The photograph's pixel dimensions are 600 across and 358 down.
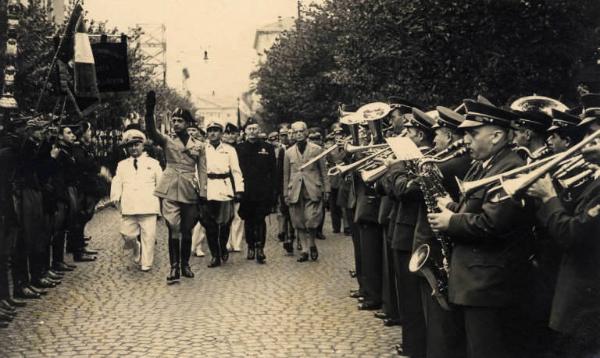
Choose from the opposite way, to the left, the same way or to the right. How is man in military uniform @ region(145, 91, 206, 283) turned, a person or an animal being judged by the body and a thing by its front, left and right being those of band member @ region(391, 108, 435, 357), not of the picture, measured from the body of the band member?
to the left

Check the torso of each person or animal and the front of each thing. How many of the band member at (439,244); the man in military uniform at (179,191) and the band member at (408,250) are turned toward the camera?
1

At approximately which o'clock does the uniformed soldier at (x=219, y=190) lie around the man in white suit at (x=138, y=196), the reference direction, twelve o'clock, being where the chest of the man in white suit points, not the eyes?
The uniformed soldier is roughly at 9 o'clock from the man in white suit.

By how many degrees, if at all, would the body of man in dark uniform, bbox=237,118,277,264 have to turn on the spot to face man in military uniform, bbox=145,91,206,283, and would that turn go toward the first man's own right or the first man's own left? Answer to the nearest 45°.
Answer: approximately 45° to the first man's own right

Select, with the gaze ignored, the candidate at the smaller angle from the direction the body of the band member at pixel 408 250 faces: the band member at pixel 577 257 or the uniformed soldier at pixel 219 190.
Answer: the uniformed soldier

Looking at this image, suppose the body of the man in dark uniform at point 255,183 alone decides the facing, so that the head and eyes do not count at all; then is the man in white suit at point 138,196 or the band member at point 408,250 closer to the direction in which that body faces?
the band member

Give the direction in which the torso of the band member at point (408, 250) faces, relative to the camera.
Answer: to the viewer's left

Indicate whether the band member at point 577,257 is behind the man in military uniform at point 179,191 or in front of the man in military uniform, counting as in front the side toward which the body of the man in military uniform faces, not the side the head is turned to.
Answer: in front

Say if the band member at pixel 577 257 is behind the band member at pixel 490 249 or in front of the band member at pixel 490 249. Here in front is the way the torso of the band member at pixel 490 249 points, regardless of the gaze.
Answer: behind

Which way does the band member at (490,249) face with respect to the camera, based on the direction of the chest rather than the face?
to the viewer's left

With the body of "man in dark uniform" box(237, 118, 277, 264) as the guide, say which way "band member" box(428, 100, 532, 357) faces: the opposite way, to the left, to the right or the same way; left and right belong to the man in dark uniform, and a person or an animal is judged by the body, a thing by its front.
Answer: to the right

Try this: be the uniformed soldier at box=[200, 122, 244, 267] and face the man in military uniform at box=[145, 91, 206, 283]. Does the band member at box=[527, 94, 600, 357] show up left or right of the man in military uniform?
left

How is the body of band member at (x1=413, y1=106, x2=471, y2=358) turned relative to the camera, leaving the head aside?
to the viewer's left
